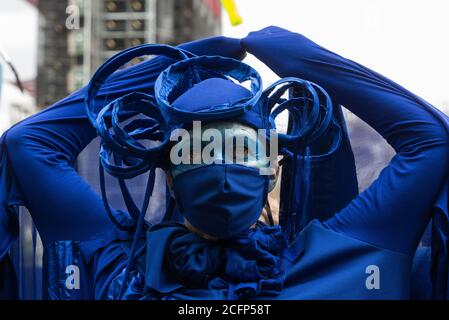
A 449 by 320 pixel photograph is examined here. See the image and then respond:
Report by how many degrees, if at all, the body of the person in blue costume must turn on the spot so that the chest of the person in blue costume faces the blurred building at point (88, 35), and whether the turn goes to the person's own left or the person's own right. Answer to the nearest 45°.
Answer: approximately 180°

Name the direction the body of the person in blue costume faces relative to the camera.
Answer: toward the camera
